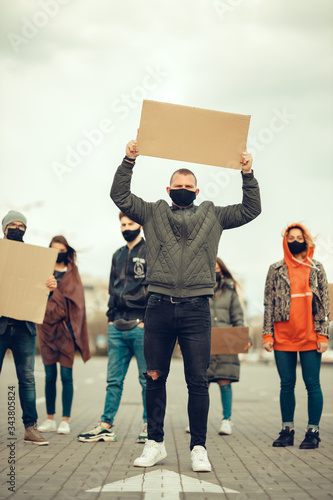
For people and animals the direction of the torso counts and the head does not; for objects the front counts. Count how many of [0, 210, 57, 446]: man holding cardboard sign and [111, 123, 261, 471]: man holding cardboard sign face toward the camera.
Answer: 2

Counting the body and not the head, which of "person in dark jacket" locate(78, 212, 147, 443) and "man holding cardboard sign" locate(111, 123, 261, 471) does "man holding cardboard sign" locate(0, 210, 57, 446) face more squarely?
the man holding cardboard sign

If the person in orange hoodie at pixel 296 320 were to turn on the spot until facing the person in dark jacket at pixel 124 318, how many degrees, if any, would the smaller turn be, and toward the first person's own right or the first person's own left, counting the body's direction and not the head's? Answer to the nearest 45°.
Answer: approximately 90° to the first person's own right

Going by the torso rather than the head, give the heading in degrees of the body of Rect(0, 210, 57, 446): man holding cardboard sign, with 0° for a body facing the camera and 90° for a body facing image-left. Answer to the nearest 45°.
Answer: approximately 0°

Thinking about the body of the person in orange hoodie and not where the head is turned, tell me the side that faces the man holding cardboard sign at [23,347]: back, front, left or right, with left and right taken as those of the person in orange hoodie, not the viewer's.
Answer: right

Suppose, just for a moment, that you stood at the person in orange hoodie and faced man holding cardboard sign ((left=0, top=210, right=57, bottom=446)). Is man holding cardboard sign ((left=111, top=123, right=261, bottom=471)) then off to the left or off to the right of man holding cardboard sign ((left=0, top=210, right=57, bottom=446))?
left

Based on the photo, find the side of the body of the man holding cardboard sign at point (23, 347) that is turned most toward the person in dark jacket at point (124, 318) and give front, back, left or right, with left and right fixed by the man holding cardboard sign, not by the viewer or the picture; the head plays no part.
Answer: left

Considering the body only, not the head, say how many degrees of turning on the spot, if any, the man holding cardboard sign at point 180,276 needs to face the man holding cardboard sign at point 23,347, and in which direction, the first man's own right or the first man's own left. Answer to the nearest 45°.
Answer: approximately 135° to the first man's own right
